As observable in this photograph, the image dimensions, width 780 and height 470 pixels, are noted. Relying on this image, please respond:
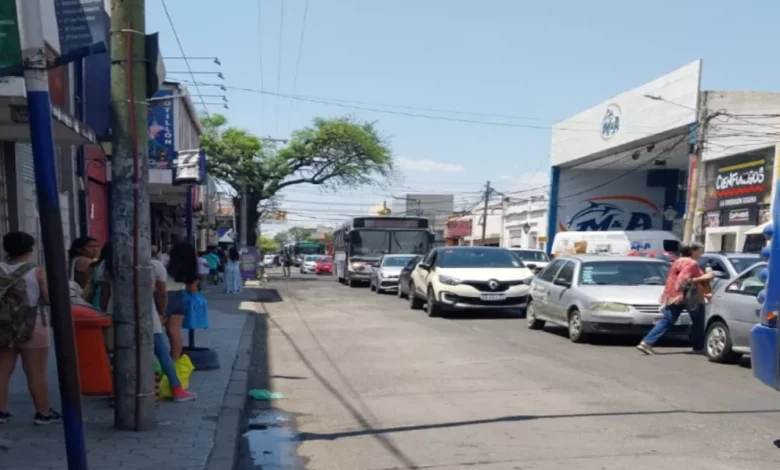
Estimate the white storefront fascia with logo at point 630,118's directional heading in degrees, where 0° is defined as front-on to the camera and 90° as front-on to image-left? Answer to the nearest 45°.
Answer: approximately 45°

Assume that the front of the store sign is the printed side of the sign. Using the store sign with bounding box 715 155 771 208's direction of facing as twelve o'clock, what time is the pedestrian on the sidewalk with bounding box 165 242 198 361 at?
The pedestrian on the sidewalk is roughly at 11 o'clock from the store sign.

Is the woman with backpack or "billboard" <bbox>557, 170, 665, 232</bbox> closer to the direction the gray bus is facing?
the woman with backpack

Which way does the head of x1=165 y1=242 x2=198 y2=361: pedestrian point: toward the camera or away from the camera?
away from the camera

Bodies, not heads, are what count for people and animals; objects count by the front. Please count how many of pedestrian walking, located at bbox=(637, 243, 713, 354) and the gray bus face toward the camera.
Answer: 1

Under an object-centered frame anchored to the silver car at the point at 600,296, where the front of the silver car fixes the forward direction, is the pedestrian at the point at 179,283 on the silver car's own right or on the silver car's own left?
on the silver car's own right

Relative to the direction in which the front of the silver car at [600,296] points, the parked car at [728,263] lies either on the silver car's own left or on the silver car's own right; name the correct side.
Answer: on the silver car's own left

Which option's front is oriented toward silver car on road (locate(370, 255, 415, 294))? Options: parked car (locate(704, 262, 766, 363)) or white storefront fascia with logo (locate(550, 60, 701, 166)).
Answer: the white storefront fascia with logo
